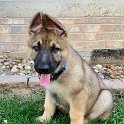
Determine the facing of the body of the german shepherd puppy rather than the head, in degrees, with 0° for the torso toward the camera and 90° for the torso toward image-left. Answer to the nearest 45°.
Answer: approximately 45°
